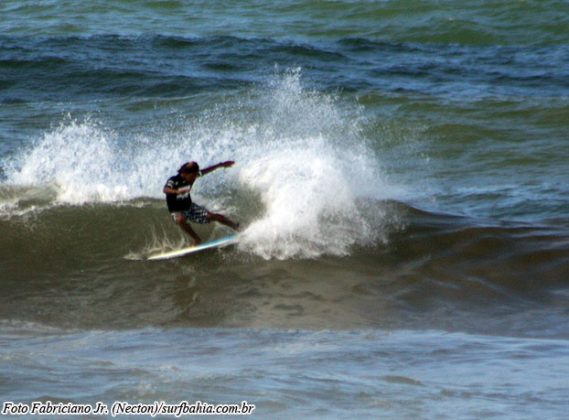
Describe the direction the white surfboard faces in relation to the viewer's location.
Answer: facing to the left of the viewer
